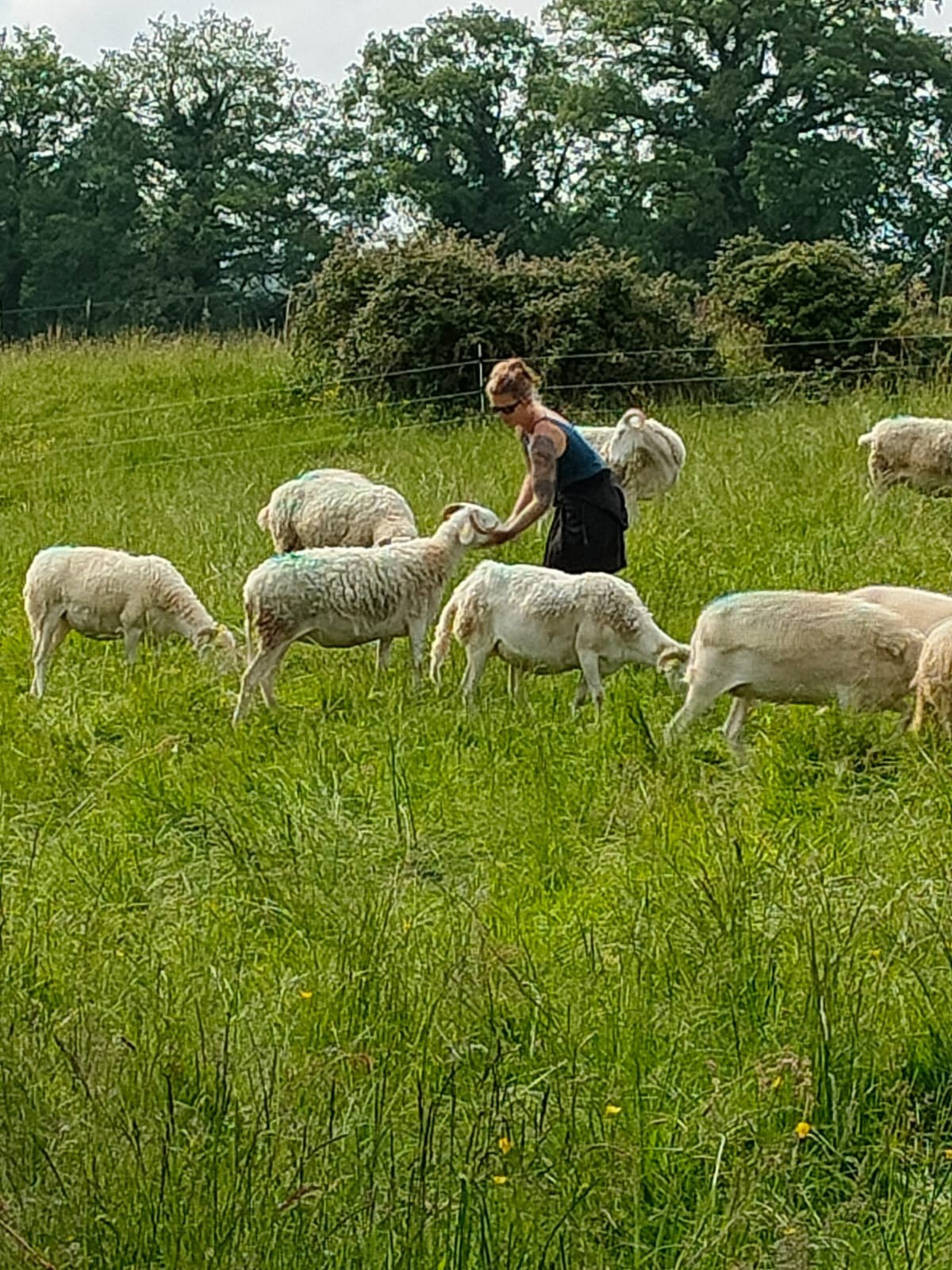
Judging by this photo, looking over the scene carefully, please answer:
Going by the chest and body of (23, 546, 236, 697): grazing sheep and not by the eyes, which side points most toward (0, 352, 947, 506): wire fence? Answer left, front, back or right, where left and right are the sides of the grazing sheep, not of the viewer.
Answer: left

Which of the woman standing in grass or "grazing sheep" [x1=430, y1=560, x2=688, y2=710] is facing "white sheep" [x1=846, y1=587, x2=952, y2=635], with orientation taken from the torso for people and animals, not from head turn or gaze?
the grazing sheep

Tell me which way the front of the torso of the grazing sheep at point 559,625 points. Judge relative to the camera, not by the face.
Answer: to the viewer's right

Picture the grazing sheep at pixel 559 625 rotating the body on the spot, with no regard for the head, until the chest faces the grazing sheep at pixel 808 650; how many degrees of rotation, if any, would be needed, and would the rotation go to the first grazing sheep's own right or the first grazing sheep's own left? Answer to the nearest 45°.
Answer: approximately 45° to the first grazing sheep's own right

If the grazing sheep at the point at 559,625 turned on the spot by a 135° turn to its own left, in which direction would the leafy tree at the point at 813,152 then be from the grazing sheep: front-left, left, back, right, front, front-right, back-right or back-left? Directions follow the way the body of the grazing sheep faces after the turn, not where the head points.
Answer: front-right

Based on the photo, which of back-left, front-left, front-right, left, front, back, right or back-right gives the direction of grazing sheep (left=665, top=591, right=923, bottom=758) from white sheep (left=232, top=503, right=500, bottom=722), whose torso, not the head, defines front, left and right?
front-right

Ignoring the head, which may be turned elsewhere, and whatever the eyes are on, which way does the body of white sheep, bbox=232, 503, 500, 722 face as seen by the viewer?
to the viewer's right

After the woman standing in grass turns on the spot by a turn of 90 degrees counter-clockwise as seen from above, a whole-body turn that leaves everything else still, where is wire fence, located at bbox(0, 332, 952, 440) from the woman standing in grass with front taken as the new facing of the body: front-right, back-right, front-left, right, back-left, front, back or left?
back

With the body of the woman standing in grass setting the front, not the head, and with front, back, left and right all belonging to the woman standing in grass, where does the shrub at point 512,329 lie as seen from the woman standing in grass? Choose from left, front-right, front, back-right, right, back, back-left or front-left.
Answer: right

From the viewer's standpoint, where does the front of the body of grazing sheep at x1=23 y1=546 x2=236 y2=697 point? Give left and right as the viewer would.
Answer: facing to the right of the viewer
